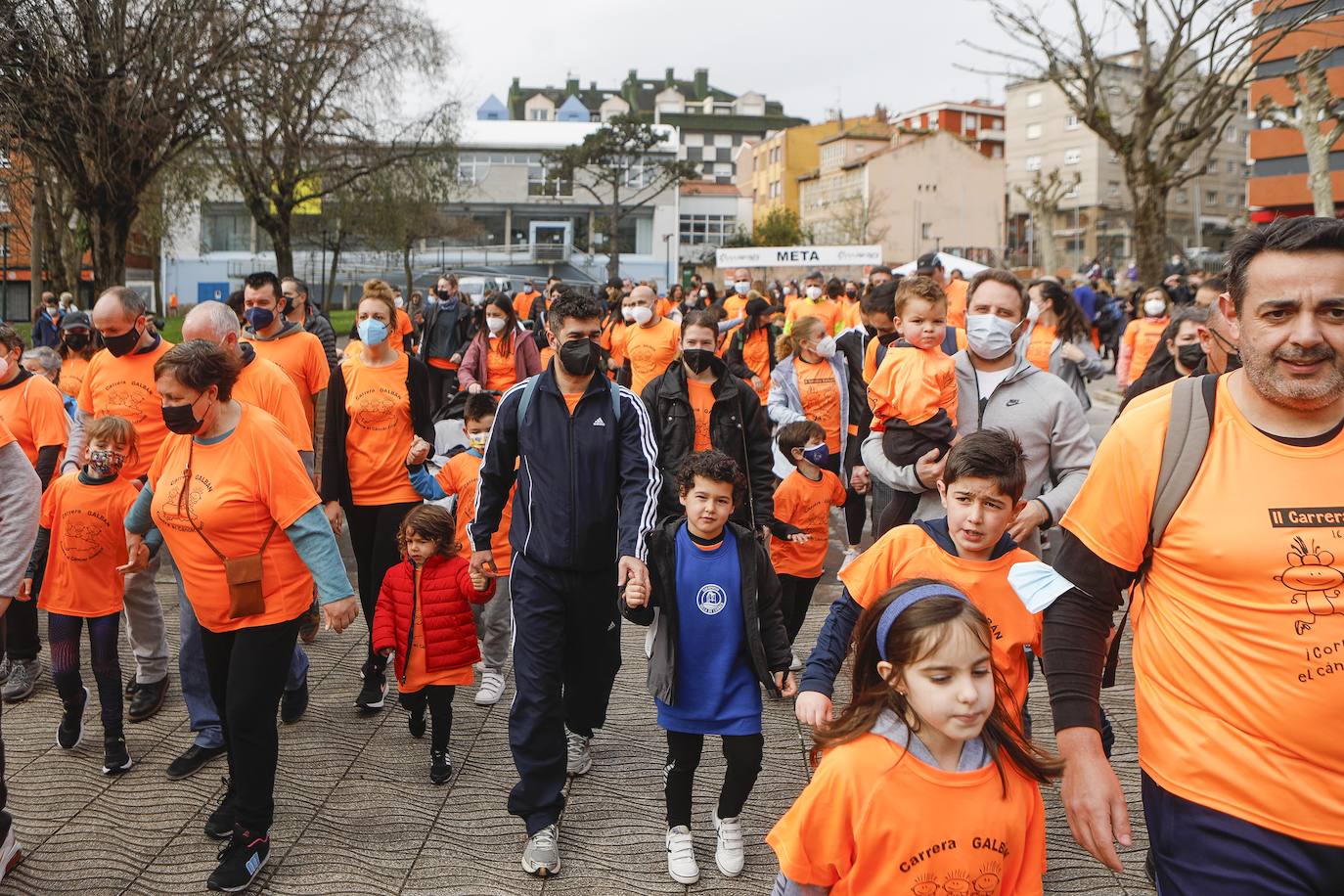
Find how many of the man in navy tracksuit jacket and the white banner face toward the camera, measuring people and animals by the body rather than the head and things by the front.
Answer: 2

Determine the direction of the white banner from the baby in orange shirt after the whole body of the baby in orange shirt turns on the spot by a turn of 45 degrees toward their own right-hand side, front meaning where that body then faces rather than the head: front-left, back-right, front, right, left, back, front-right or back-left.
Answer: back

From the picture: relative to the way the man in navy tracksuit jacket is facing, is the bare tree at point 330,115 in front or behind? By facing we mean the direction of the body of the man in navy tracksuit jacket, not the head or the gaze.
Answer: behind

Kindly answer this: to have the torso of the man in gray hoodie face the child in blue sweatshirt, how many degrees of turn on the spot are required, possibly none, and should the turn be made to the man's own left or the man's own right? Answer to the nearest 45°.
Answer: approximately 45° to the man's own right

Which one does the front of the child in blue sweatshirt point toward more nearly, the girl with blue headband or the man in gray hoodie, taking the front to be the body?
the girl with blue headband

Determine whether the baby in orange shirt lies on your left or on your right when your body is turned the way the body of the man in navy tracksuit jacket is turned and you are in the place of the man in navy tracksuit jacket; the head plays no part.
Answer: on your left

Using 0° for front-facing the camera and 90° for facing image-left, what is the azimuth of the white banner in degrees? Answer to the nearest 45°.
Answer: approximately 0°

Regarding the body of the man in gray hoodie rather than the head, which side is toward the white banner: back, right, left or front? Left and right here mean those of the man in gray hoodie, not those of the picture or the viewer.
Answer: back

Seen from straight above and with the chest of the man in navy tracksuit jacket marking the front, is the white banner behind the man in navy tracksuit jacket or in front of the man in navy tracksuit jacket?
behind
